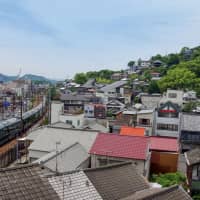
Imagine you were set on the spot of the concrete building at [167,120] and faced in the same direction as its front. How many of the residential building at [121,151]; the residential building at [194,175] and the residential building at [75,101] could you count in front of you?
2

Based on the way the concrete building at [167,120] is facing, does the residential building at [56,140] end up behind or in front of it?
in front

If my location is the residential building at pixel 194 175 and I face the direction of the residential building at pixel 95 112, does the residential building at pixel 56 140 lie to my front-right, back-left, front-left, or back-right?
front-left

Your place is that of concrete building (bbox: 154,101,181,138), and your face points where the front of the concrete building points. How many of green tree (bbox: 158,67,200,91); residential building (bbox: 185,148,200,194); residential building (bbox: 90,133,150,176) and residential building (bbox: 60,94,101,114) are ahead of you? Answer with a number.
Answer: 2

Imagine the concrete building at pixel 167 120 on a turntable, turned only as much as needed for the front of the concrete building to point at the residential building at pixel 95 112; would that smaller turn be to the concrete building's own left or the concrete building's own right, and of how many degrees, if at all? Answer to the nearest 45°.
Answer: approximately 135° to the concrete building's own right

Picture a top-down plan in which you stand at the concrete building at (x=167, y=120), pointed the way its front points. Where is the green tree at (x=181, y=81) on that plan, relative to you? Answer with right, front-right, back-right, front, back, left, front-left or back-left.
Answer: back

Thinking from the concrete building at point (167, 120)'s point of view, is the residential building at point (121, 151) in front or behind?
in front

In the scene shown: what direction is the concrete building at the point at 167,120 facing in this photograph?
toward the camera

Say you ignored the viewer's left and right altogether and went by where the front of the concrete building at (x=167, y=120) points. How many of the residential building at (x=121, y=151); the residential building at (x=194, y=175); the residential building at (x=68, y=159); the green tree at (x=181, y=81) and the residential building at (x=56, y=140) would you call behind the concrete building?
1

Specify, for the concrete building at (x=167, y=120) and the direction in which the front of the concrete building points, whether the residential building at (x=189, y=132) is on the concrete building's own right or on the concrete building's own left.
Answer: on the concrete building's own left

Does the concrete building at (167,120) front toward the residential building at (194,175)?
yes

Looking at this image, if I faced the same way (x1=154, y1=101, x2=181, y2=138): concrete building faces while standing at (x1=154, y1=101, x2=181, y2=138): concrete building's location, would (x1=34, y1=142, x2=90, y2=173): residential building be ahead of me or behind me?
ahead
